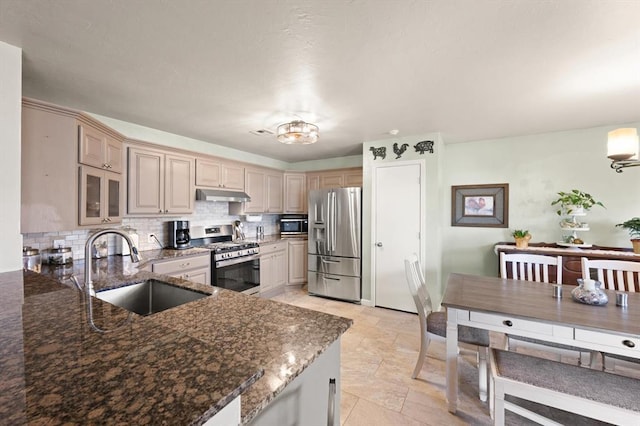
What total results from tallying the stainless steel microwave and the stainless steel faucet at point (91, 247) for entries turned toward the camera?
1

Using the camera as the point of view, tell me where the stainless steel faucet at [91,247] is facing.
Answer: facing to the right of the viewer

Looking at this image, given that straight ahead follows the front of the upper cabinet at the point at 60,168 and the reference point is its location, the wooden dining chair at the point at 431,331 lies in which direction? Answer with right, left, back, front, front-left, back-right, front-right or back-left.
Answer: front

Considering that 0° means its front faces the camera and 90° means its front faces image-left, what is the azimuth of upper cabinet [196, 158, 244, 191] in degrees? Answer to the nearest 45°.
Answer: approximately 315°

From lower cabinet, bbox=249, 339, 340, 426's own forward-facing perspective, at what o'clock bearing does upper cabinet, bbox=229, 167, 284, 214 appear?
The upper cabinet is roughly at 7 o'clock from the lower cabinet.

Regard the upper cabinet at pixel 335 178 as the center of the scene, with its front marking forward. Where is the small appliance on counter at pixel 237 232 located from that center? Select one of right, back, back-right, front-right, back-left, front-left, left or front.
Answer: front-right

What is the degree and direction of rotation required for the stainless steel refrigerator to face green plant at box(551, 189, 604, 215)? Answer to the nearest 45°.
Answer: approximately 135° to its left

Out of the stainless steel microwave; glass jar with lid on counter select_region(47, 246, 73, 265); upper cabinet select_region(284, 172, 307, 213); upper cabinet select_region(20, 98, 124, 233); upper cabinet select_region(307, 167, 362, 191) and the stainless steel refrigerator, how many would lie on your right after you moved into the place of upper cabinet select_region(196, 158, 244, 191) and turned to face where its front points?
2

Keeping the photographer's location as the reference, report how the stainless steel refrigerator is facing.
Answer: facing the viewer and to the left of the viewer

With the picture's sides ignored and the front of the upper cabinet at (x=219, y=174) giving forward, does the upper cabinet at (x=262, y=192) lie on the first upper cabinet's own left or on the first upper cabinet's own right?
on the first upper cabinet's own left

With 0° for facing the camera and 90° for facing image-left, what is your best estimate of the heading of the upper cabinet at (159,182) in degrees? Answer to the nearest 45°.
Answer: approximately 315°

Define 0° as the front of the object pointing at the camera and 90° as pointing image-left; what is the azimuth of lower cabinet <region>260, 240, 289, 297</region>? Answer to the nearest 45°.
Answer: approximately 315°
